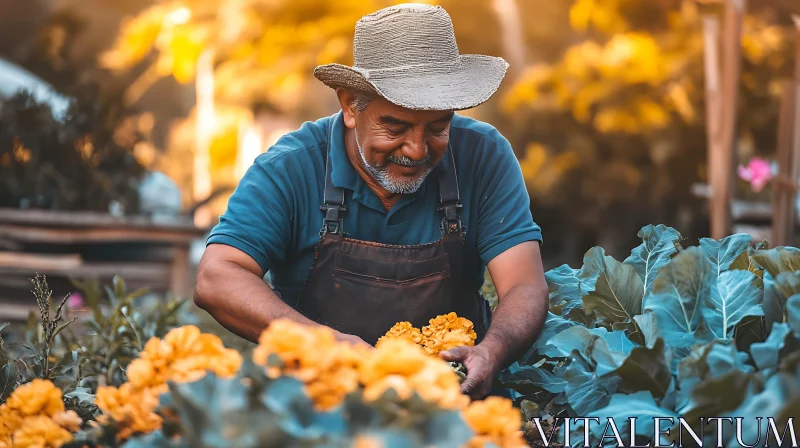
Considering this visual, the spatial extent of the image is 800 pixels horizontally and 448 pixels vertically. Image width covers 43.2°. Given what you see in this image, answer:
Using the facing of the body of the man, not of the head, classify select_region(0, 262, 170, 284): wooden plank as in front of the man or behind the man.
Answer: behind

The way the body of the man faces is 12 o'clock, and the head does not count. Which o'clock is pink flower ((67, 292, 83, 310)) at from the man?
The pink flower is roughly at 5 o'clock from the man.

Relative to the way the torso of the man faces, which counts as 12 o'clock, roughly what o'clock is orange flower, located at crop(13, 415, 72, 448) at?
The orange flower is roughly at 1 o'clock from the man.

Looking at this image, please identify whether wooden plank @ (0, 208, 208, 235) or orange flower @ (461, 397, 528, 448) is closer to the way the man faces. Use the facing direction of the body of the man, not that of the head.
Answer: the orange flower

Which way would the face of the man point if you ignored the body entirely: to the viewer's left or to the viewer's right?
to the viewer's right

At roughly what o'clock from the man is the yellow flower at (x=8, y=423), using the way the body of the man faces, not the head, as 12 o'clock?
The yellow flower is roughly at 1 o'clock from the man.

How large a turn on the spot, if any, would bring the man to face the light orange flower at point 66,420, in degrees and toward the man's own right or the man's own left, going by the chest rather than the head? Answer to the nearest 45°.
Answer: approximately 45° to the man's own right

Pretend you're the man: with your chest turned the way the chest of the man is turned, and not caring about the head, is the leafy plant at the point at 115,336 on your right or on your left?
on your right

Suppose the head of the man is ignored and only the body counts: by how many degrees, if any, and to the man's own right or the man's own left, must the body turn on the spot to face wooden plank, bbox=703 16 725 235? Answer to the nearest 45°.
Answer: approximately 135° to the man's own left

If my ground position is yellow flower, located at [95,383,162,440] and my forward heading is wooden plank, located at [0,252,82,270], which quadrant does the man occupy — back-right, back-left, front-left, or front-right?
front-right

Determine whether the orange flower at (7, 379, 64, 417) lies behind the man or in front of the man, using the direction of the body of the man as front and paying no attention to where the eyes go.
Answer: in front

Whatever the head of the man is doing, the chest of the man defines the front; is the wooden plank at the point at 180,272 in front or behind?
behind

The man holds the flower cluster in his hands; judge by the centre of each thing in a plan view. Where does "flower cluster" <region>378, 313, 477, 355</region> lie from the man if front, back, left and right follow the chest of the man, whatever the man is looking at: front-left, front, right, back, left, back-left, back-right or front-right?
front

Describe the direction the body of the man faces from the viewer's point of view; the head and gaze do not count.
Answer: toward the camera

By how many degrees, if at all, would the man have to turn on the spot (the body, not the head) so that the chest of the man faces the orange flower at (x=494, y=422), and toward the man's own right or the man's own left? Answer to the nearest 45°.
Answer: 0° — they already face it

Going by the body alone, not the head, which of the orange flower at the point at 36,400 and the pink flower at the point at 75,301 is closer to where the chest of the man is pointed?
the orange flower
